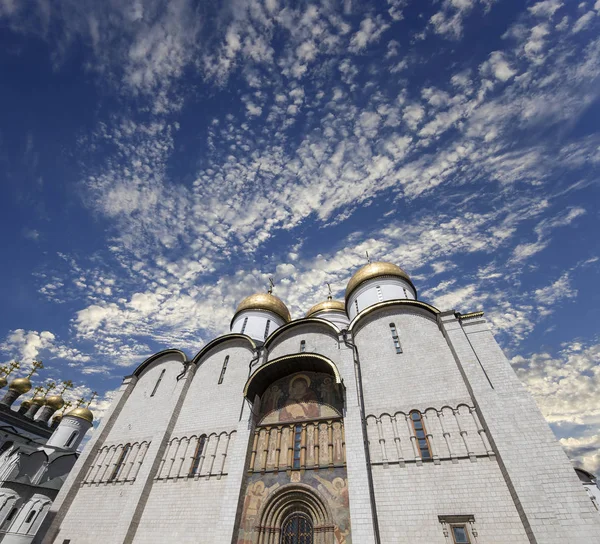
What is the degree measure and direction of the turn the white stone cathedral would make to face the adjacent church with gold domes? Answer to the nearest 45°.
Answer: approximately 135° to its right

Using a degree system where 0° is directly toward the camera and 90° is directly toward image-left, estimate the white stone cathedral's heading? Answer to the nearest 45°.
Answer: approximately 0°
